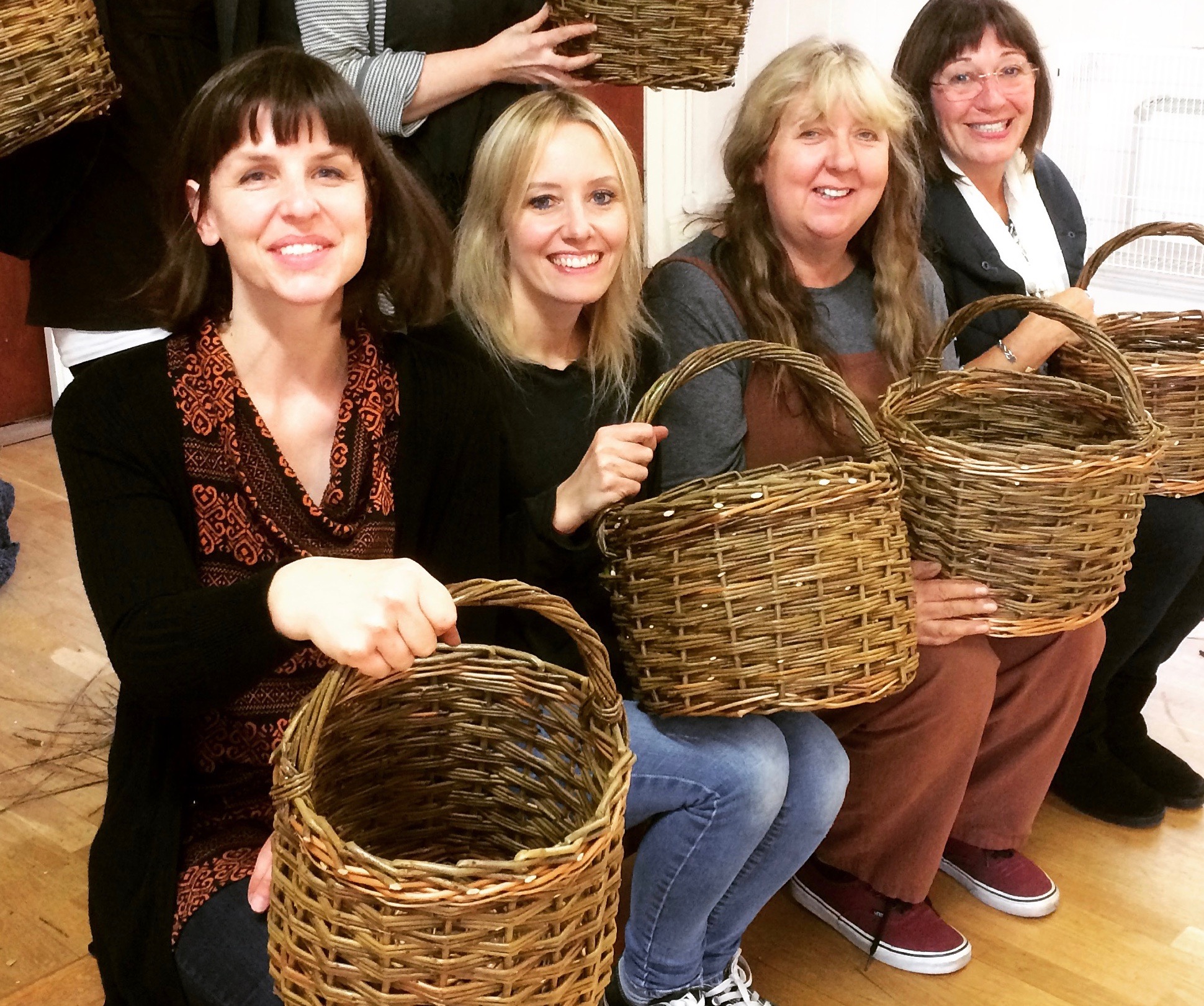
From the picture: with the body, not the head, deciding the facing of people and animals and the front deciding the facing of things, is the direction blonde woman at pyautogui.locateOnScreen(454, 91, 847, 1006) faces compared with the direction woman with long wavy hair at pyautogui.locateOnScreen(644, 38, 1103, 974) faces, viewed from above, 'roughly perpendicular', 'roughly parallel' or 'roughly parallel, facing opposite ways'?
roughly parallel

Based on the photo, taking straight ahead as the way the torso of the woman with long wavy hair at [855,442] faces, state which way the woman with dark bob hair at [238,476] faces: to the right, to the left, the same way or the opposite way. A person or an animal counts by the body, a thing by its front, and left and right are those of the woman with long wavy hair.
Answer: the same way

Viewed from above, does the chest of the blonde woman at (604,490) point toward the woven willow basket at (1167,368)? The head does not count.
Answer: no

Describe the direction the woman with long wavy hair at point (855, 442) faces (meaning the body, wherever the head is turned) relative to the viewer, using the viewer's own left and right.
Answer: facing the viewer and to the right of the viewer

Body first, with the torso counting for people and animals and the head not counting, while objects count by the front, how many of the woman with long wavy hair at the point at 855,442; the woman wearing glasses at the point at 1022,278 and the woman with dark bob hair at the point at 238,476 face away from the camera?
0

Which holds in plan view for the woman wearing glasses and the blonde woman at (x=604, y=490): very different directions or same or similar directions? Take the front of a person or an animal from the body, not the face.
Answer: same or similar directions

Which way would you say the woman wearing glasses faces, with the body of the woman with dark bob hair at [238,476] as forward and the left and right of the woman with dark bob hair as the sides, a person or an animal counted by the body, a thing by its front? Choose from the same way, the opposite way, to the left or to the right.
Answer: the same way

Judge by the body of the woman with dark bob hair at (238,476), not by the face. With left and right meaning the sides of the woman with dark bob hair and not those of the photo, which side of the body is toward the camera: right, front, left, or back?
front

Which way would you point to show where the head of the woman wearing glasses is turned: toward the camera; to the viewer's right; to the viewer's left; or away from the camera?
toward the camera

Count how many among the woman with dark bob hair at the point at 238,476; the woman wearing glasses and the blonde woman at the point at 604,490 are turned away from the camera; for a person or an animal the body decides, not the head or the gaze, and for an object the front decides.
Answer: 0

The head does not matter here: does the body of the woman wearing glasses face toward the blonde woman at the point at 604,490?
no

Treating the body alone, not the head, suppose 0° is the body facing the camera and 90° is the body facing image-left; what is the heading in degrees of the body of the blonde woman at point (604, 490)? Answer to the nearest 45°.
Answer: approximately 315°

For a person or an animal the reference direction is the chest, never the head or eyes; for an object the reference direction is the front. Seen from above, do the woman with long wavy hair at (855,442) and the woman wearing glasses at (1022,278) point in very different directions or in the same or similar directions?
same or similar directions

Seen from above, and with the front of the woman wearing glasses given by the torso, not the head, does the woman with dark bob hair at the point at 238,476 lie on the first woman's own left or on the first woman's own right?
on the first woman's own right

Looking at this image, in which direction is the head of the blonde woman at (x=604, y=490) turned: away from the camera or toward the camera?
toward the camera

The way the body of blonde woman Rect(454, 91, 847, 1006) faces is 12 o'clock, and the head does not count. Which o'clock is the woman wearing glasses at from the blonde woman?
The woman wearing glasses is roughly at 9 o'clock from the blonde woman.

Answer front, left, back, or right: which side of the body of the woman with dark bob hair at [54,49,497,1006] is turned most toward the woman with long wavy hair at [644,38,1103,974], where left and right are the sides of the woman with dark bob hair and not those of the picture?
left
